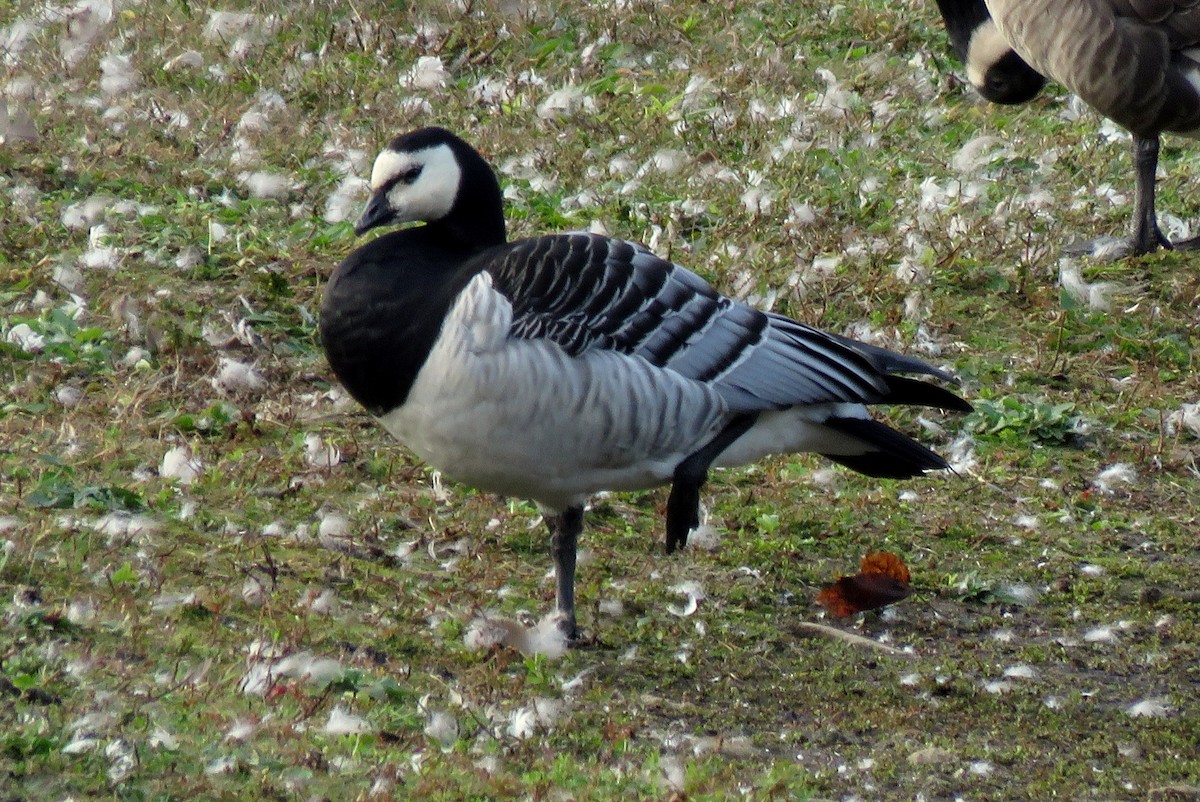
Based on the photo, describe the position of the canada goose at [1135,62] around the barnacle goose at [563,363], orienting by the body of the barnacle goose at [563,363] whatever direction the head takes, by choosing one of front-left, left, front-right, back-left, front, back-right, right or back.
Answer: back-right

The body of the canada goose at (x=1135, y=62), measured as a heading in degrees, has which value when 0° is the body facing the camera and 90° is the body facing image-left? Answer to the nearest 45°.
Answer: approximately 90°

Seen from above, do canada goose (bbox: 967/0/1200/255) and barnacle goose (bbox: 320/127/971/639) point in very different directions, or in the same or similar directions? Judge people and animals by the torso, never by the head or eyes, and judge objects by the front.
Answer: same or similar directions

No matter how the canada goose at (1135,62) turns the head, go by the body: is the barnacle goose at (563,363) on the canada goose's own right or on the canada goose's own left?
on the canada goose's own left

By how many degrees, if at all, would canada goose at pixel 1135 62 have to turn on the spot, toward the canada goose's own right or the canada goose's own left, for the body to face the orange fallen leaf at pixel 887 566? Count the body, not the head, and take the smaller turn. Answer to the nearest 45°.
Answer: approximately 90° to the canada goose's own left

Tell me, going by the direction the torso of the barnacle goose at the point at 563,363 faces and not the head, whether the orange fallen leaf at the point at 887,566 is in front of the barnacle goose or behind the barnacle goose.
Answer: behind

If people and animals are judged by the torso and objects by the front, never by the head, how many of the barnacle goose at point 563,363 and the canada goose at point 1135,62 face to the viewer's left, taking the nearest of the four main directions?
2

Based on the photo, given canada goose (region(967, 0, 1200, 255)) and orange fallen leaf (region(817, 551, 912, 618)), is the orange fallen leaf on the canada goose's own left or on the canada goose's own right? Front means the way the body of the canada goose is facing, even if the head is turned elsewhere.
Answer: on the canada goose's own left

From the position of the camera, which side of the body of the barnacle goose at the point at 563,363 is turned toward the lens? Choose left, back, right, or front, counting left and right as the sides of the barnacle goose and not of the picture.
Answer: left
